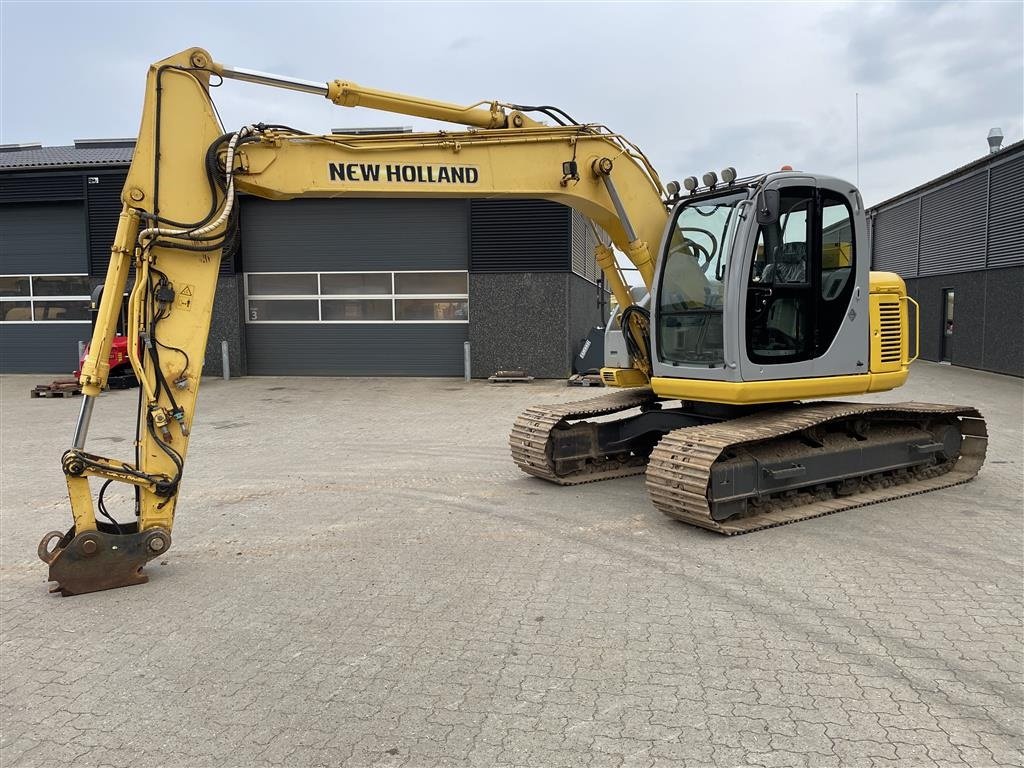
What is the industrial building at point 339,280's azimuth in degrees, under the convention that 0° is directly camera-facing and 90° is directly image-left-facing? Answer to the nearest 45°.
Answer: approximately 0°

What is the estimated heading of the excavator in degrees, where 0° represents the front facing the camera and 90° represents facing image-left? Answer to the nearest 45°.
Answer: approximately 45°

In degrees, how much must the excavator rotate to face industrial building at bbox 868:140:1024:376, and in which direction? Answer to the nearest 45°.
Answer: approximately 180°

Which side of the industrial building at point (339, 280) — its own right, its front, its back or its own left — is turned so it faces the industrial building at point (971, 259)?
left

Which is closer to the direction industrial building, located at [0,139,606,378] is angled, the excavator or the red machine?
the excavator

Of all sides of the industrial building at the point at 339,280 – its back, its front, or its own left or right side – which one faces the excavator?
front

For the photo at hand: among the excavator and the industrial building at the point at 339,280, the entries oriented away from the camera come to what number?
0
